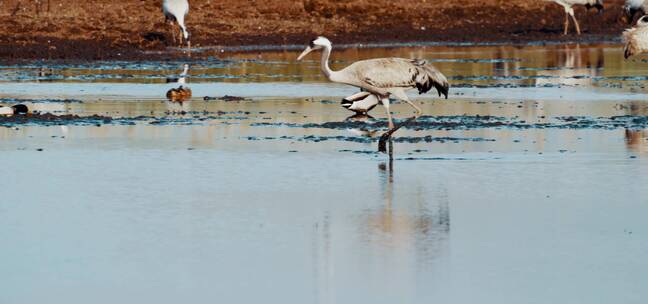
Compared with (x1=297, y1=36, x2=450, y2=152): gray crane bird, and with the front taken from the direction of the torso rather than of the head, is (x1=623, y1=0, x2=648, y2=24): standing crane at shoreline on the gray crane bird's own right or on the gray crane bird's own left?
on the gray crane bird's own right

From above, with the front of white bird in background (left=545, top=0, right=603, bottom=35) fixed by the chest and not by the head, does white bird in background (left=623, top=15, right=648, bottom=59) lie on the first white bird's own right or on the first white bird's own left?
on the first white bird's own left

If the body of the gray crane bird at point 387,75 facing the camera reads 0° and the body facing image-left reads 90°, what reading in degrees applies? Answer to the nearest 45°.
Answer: approximately 90°

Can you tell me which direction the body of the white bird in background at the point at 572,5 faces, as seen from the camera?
to the viewer's left

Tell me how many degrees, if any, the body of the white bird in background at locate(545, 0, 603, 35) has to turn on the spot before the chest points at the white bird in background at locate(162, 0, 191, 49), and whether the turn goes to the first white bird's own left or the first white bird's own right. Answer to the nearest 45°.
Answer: approximately 45° to the first white bird's own left

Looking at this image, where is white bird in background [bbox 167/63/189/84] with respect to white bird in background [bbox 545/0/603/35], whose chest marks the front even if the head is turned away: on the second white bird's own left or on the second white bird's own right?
on the second white bird's own left

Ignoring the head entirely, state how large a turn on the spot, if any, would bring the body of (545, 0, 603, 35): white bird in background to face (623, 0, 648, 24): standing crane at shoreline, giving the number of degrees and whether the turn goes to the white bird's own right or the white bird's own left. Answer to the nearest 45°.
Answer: approximately 135° to the white bird's own left

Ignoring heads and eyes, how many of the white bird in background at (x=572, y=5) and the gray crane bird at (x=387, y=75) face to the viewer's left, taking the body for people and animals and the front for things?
2

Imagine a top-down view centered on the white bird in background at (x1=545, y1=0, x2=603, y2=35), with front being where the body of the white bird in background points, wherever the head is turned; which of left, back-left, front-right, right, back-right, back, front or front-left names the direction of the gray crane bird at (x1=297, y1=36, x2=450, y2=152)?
left
